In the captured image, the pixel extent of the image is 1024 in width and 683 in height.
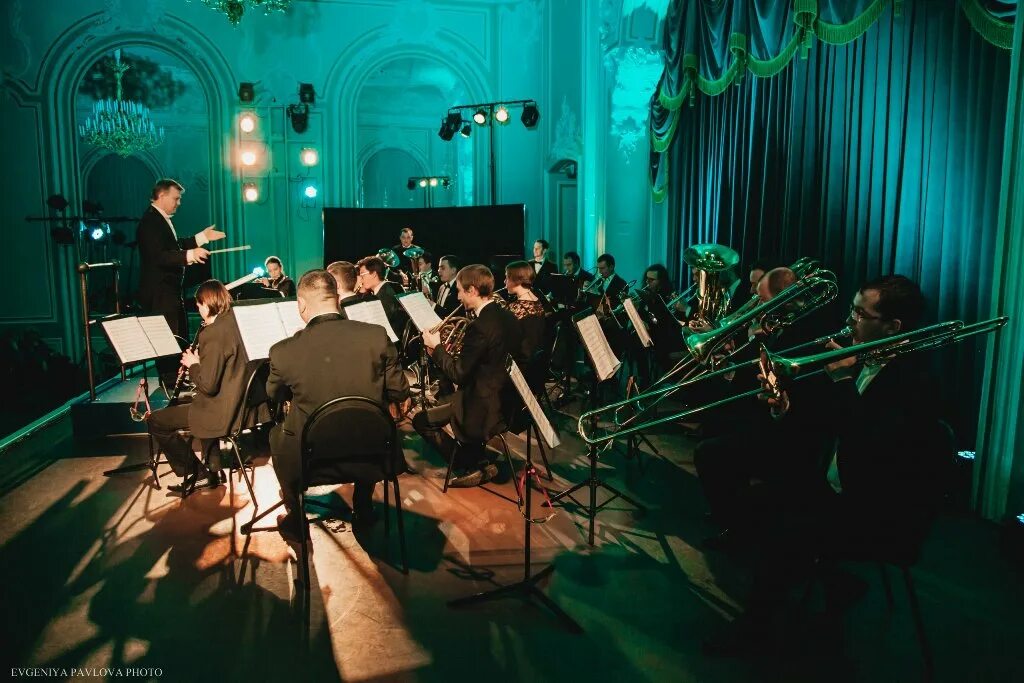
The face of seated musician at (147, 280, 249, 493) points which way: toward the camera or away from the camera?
away from the camera

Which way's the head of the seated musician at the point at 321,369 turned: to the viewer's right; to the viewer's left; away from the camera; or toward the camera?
away from the camera

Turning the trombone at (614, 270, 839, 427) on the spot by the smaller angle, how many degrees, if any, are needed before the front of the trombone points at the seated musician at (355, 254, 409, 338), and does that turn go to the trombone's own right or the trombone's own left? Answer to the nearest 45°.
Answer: approximately 45° to the trombone's own right

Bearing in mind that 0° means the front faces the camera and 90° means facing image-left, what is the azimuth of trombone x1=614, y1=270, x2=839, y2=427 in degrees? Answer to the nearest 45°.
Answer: approximately 90°

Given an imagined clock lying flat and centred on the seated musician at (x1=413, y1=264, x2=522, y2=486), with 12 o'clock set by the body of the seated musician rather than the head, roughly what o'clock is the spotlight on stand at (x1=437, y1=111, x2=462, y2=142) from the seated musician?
The spotlight on stand is roughly at 3 o'clock from the seated musician.

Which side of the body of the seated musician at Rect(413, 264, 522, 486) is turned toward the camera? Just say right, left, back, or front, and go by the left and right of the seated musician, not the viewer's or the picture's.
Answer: left

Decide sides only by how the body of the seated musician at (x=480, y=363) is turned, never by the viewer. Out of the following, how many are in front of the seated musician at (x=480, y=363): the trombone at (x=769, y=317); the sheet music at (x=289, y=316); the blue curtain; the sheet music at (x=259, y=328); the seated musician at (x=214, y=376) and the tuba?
3

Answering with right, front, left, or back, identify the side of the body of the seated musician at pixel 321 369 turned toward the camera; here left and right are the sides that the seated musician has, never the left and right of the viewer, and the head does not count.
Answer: back
